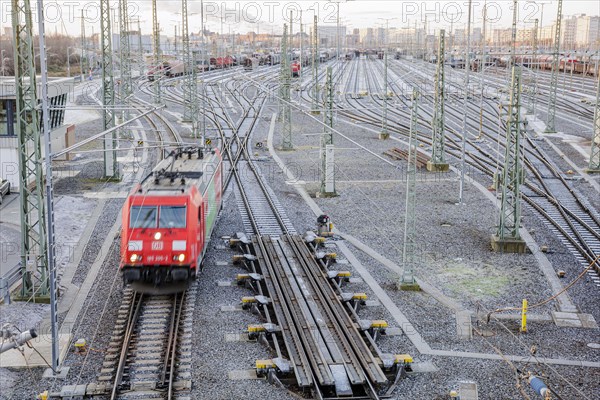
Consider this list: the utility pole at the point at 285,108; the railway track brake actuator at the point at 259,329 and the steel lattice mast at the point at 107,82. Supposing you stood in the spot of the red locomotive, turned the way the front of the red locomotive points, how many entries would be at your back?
2

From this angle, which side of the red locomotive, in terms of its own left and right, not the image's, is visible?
front

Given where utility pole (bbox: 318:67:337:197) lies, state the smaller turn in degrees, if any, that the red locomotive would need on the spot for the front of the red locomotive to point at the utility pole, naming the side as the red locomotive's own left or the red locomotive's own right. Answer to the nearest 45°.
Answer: approximately 135° to the red locomotive's own left

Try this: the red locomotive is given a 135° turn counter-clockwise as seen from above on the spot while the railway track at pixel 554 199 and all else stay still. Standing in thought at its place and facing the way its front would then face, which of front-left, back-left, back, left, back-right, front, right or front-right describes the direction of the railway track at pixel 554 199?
front

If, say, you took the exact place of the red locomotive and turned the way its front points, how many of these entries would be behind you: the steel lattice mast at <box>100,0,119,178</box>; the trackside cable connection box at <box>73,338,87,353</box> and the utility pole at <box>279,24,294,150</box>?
2

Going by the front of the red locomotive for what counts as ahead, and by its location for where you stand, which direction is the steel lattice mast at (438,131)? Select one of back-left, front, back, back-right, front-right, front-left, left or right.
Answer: back-left

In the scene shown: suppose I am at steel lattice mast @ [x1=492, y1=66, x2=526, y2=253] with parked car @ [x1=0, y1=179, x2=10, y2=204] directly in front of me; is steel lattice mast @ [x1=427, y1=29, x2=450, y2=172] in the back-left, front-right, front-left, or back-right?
front-right

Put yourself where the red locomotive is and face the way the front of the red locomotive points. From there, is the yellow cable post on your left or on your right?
on your left

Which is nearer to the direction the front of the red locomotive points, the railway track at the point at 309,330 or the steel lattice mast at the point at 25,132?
the railway track

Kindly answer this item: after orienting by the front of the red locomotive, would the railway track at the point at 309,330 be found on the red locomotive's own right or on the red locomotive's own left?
on the red locomotive's own left

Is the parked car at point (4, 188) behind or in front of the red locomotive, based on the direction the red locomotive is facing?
behind

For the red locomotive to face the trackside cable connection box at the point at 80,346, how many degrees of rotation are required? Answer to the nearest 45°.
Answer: approximately 45° to its right

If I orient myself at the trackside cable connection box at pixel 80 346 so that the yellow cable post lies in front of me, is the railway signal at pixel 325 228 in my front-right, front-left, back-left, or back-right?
front-left

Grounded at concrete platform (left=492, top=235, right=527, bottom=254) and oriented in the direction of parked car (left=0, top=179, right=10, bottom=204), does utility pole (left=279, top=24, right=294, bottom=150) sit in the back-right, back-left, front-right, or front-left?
front-right

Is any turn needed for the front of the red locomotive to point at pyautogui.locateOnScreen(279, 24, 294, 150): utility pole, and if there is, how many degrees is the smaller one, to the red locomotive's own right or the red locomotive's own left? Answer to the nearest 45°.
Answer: approximately 180°

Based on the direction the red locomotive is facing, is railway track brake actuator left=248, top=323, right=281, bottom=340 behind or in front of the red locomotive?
in front
